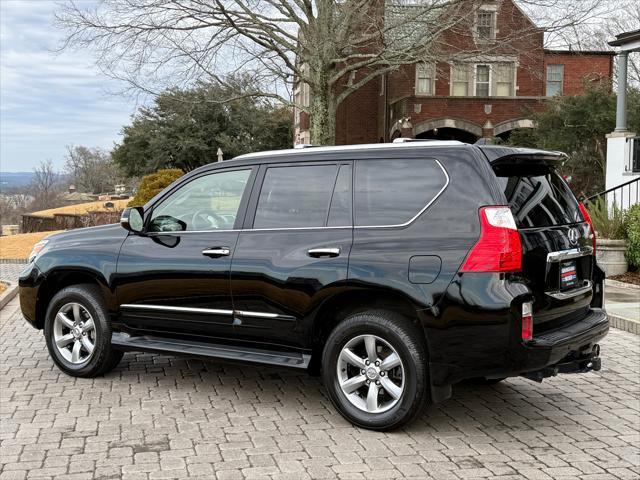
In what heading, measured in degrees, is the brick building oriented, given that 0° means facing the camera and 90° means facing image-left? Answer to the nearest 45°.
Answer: approximately 0°

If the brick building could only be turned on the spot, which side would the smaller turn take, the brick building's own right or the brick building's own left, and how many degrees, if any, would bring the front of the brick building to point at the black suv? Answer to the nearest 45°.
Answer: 0° — it already faces it

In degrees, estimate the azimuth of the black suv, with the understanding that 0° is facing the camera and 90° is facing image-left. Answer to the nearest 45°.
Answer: approximately 135°

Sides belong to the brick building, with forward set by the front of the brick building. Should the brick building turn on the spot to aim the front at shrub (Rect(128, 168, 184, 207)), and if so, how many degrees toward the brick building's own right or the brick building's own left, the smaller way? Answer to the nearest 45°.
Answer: approximately 45° to the brick building's own right

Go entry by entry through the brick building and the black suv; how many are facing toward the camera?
1

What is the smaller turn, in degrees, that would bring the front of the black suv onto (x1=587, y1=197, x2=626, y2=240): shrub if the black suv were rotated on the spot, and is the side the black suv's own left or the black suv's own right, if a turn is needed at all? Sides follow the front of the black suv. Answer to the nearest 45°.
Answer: approximately 90° to the black suv's own right

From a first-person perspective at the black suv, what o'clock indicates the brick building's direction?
The brick building is roughly at 2 o'clock from the black suv.

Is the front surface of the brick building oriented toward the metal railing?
yes
